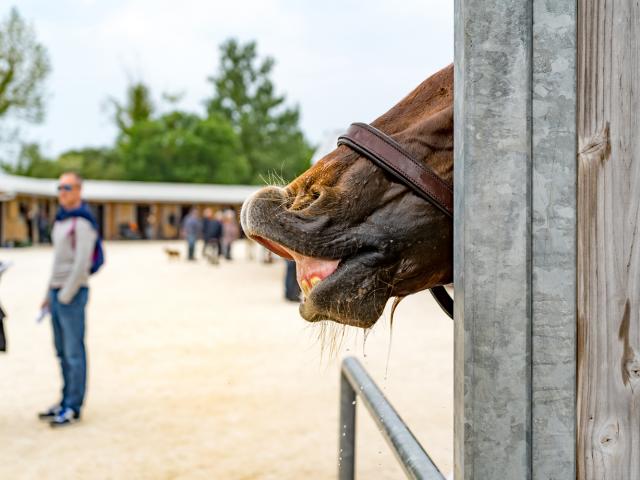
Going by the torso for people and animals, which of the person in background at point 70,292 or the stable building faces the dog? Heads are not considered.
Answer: the stable building

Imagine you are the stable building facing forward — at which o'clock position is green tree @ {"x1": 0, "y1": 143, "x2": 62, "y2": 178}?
The green tree is roughly at 5 o'clock from the stable building.

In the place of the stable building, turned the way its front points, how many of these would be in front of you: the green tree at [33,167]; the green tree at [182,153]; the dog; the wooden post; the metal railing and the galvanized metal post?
4

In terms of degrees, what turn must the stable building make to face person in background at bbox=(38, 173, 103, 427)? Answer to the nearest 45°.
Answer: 0° — it already faces them

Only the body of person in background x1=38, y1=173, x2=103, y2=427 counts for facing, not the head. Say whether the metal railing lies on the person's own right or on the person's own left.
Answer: on the person's own left

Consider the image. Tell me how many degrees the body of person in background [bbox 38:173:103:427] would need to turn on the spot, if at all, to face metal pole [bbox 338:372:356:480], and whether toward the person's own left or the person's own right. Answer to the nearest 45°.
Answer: approximately 90° to the person's own left

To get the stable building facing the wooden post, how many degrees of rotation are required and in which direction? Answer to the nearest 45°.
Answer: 0° — it already faces it

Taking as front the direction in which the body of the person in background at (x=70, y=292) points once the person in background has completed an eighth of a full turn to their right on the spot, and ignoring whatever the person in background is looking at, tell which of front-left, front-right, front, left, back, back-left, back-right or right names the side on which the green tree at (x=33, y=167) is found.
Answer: right

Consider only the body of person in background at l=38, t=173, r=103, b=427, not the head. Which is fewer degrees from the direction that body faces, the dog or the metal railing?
the metal railing

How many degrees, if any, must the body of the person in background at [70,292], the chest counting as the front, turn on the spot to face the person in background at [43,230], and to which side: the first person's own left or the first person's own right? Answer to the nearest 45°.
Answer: approximately 135° to the first person's own right

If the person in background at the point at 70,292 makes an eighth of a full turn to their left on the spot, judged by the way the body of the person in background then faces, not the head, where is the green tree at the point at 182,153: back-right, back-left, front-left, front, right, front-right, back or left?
back
